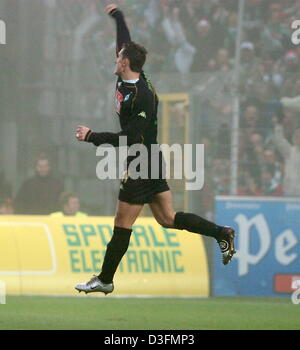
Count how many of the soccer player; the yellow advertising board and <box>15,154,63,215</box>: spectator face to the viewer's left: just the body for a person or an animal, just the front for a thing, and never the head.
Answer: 1

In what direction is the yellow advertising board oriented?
toward the camera

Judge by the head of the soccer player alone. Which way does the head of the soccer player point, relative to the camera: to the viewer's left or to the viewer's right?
to the viewer's left

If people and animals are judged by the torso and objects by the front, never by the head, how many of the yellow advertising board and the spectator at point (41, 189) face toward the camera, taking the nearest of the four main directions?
2

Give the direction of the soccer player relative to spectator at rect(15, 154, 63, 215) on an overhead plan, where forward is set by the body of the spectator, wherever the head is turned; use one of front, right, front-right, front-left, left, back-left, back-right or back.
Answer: front

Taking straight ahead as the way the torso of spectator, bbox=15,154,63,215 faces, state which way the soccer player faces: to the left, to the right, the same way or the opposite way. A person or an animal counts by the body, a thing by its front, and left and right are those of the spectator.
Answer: to the right

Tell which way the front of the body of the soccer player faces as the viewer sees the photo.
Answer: to the viewer's left

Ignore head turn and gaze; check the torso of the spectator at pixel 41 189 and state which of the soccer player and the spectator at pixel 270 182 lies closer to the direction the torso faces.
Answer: the soccer player

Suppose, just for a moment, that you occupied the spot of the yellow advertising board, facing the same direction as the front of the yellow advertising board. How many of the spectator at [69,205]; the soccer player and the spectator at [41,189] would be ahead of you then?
1

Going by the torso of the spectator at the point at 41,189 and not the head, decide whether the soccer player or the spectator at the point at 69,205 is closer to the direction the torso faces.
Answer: the soccer player

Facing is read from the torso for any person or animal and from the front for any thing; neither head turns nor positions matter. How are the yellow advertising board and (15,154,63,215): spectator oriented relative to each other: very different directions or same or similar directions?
same or similar directions

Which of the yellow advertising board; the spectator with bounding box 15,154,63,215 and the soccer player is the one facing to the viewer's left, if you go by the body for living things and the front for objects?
the soccer player

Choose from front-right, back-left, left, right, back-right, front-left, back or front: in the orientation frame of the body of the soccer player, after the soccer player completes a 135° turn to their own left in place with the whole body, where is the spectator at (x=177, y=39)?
back-left

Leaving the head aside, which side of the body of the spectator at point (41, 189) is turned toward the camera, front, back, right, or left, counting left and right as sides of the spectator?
front
